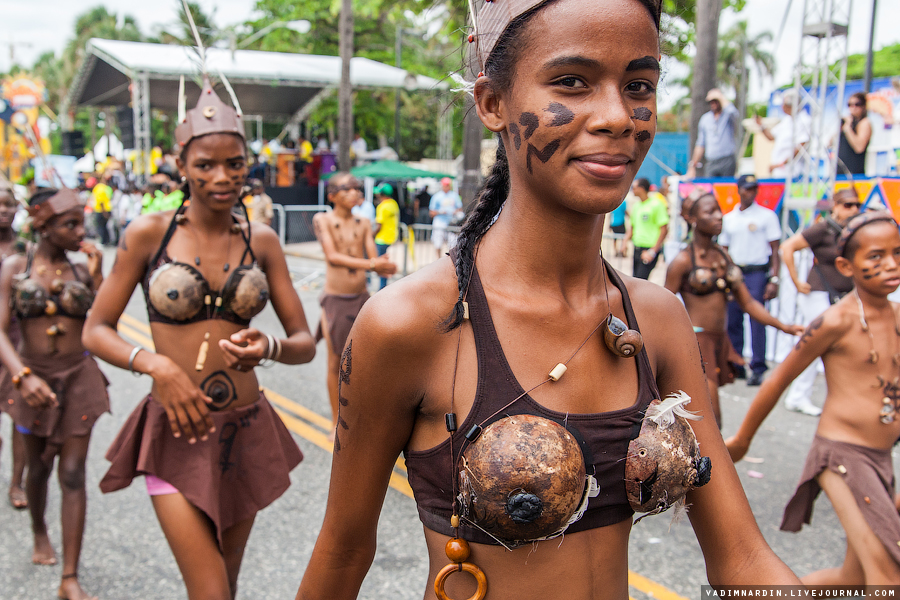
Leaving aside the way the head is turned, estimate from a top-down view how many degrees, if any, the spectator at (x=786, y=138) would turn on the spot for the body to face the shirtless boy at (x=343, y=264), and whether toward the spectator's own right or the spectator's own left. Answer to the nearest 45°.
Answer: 0° — they already face them

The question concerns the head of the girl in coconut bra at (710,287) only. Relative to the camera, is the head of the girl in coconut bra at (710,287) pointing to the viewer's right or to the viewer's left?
to the viewer's right

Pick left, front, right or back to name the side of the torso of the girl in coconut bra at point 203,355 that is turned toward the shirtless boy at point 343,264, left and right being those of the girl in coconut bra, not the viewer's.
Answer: back

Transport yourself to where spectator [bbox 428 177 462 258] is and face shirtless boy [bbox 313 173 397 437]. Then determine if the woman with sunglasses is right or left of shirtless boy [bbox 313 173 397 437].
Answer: left

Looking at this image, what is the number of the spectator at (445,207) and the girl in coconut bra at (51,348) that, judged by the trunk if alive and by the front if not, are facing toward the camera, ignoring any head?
2

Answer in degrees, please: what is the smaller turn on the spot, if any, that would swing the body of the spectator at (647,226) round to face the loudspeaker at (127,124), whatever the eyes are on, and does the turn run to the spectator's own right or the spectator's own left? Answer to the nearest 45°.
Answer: approximately 90° to the spectator's own right

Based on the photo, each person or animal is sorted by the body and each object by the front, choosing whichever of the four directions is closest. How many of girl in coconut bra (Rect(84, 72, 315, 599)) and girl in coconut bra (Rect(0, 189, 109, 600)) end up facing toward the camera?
2

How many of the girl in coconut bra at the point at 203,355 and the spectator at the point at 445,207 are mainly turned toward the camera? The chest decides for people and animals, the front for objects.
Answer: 2

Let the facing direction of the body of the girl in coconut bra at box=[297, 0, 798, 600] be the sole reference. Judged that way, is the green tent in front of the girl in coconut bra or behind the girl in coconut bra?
behind
